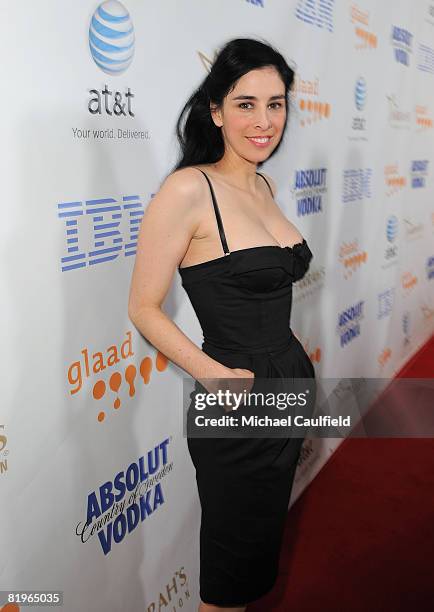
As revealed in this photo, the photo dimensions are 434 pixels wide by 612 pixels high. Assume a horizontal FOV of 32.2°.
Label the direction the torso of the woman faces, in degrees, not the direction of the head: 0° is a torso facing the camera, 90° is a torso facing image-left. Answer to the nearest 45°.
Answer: approximately 315°
